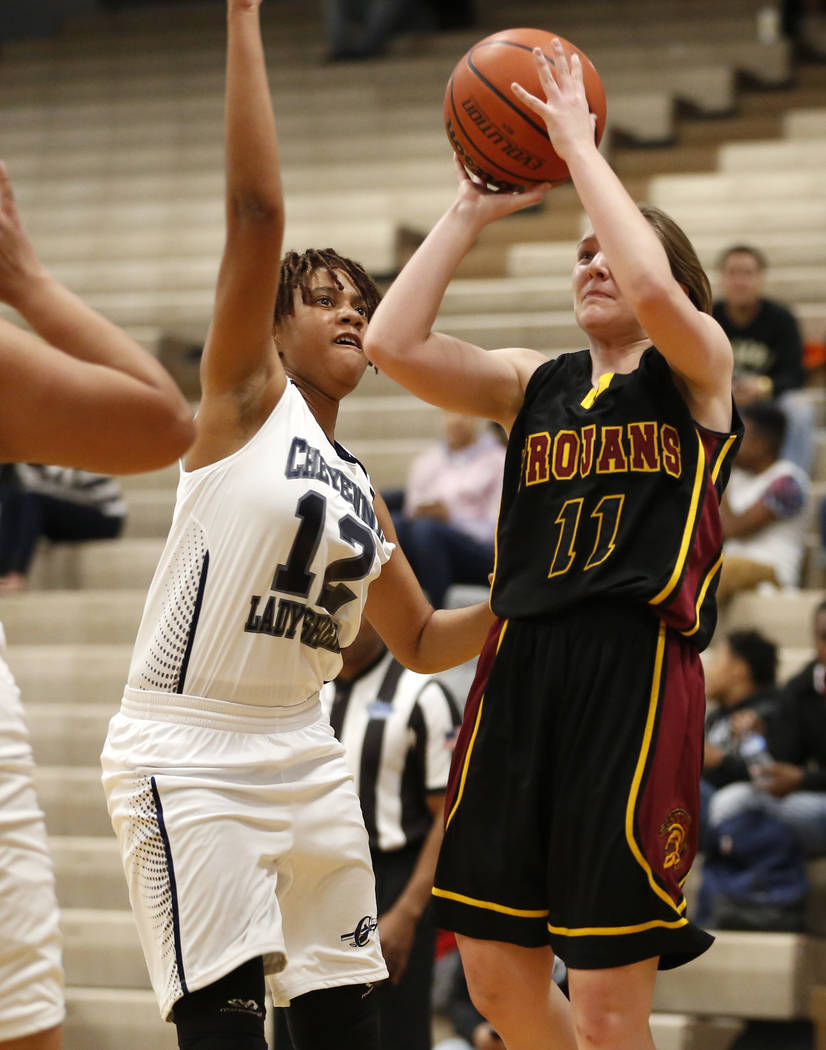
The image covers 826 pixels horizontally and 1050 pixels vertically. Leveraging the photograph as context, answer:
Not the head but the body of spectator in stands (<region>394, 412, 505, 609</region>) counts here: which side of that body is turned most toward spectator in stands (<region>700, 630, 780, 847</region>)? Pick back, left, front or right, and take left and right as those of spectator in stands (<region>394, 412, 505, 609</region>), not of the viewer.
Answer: left

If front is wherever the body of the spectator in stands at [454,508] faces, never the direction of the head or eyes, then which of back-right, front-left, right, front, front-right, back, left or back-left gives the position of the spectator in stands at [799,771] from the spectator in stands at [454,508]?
left

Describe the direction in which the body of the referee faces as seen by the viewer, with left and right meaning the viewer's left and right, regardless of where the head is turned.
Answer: facing the viewer and to the left of the viewer

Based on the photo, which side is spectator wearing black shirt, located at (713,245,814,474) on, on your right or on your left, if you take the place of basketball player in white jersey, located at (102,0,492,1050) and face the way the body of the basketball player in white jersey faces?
on your left

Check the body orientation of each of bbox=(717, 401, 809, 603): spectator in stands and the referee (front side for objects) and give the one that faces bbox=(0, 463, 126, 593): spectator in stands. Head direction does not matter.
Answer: bbox=(717, 401, 809, 603): spectator in stands

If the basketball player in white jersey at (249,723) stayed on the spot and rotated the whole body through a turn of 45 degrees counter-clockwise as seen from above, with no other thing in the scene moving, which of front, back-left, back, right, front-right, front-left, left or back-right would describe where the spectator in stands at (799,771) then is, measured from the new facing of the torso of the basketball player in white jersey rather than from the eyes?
front-left
